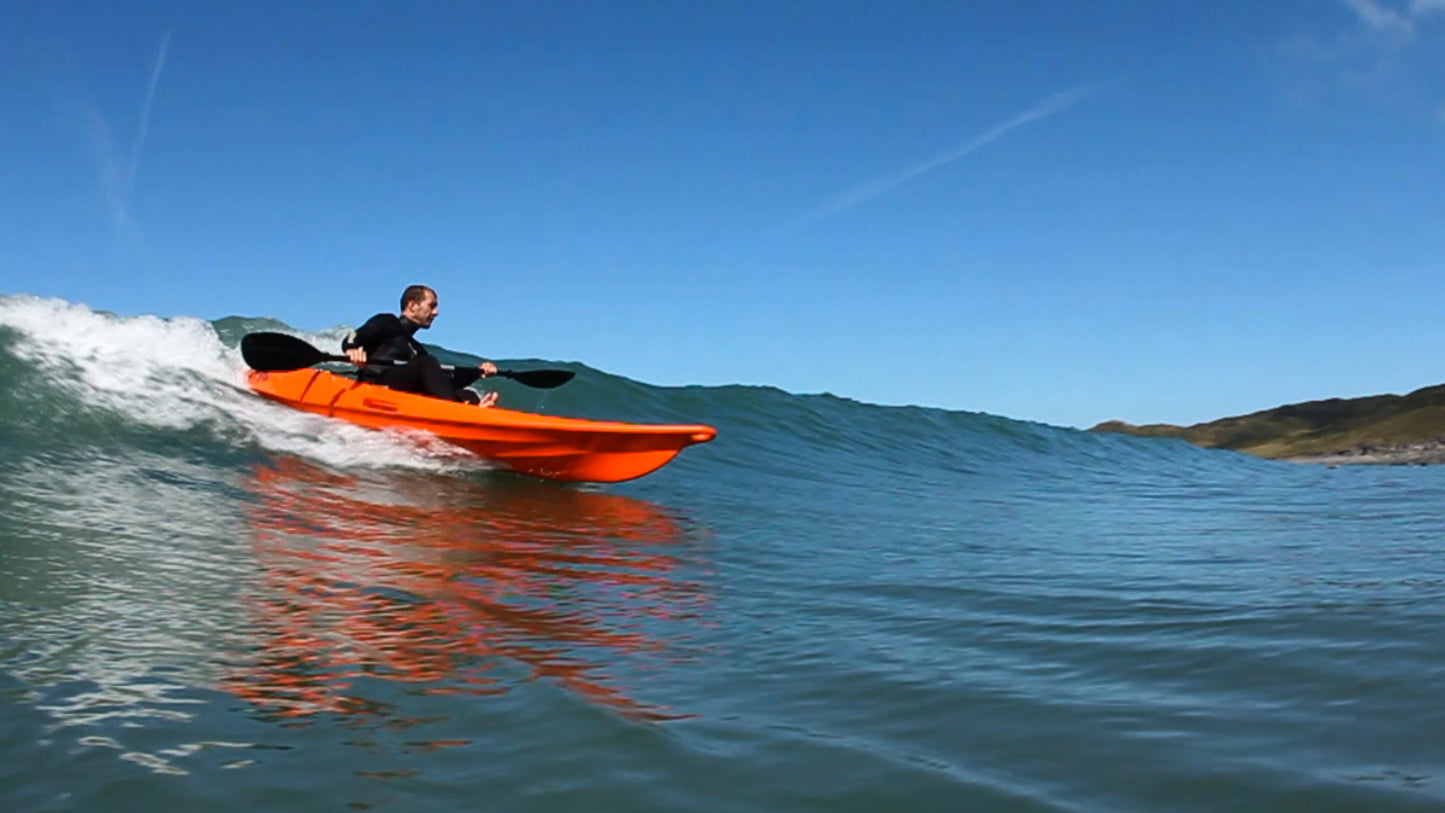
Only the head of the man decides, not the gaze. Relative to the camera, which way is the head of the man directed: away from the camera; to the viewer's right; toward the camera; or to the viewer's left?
to the viewer's right

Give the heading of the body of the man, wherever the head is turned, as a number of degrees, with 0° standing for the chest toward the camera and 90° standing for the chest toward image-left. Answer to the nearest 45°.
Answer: approximately 270°
